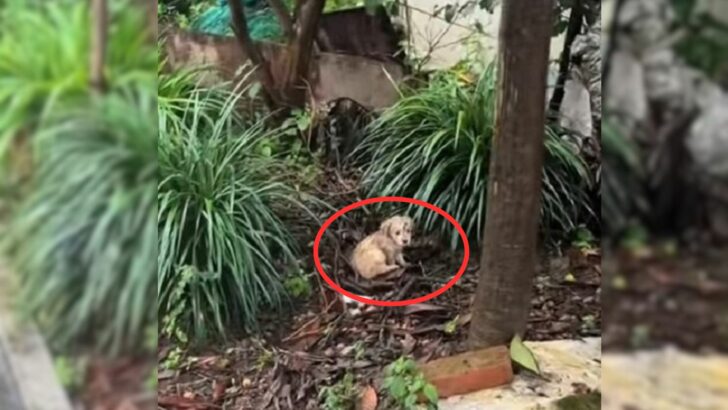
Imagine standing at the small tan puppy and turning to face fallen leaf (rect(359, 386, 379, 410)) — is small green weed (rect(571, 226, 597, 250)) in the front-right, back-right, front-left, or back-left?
back-left

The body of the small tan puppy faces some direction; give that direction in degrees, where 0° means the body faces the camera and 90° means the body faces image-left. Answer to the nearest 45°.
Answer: approximately 270°
